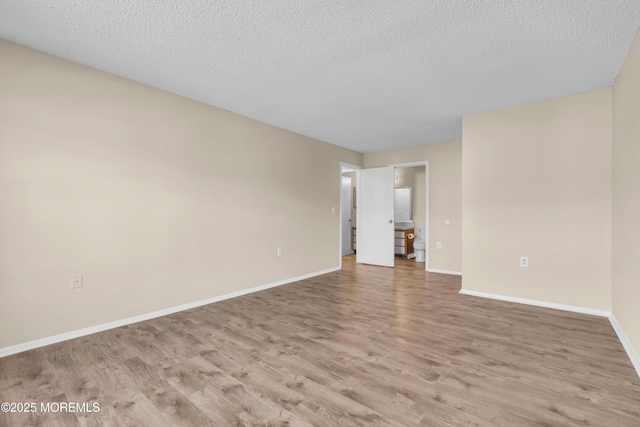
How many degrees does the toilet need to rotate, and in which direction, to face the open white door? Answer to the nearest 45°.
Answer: approximately 45° to its right

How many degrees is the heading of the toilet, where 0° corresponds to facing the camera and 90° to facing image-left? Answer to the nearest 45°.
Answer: approximately 0°

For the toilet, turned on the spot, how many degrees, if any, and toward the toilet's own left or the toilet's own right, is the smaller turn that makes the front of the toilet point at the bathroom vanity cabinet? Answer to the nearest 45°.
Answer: approximately 135° to the toilet's own right

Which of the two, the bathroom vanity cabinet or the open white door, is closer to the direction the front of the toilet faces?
the open white door
